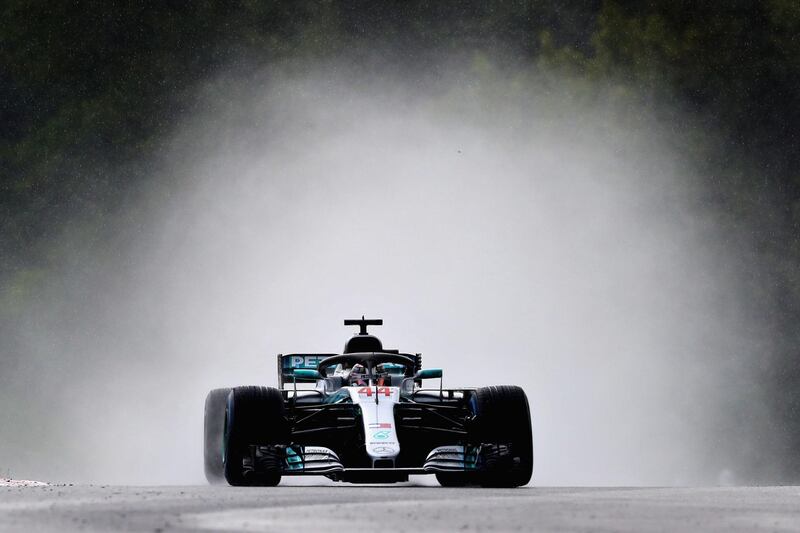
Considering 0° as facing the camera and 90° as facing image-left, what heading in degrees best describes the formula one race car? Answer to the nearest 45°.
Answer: approximately 0°
